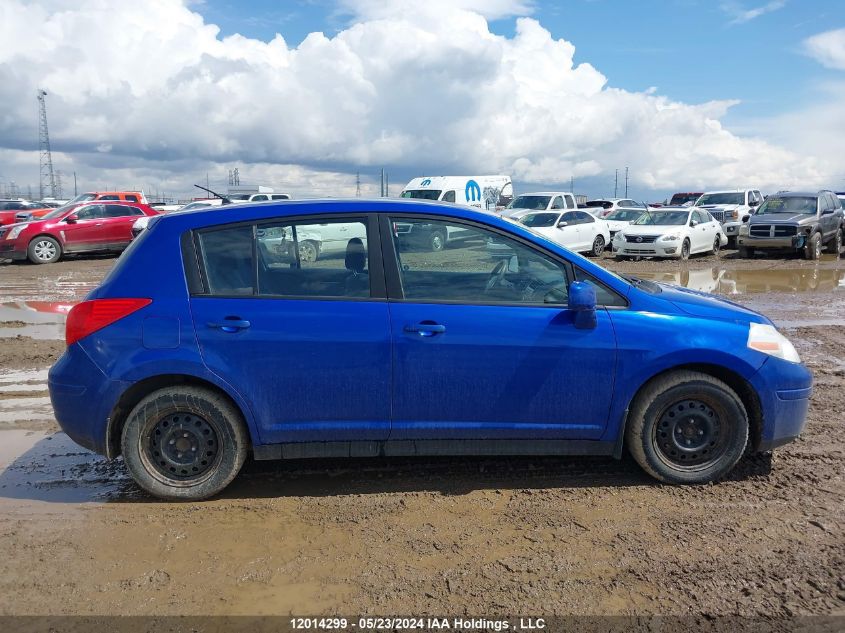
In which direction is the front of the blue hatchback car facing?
to the viewer's right

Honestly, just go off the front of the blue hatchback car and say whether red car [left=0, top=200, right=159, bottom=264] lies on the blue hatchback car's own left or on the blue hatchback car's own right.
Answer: on the blue hatchback car's own left

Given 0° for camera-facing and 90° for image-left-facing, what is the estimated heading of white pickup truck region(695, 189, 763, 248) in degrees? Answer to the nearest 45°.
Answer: approximately 45°

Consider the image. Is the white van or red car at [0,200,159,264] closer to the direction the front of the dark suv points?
the red car

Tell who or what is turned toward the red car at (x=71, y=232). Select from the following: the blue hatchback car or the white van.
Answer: the white van

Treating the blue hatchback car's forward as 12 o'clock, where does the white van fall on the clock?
The white van is roughly at 9 o'clock from the blue hatchback car.
